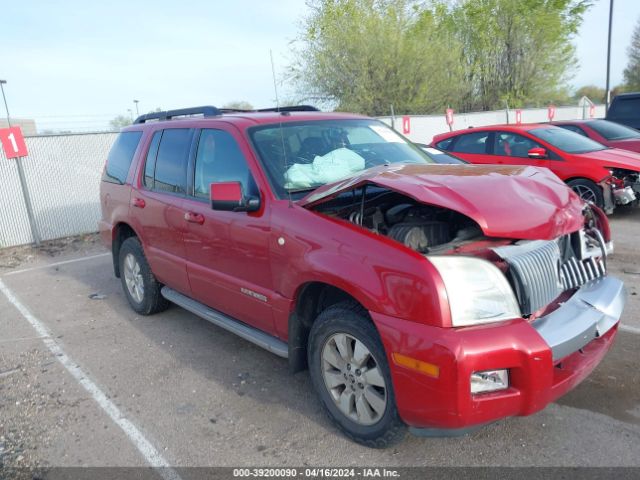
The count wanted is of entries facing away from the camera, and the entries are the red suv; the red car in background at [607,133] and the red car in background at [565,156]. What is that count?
0

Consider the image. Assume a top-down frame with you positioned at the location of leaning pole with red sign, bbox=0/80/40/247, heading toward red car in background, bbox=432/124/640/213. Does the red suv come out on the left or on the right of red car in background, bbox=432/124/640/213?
right

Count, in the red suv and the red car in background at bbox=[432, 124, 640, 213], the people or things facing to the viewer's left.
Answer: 0

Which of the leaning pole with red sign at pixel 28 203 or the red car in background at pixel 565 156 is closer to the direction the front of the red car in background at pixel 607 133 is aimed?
the red car in background

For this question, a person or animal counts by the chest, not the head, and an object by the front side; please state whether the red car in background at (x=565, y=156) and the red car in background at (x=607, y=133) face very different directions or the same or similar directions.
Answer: same or similar directions

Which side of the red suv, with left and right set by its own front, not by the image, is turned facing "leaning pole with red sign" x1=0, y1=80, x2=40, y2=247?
back

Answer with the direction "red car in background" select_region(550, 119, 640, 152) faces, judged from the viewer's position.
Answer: facing the viewer and to the right of the viewer

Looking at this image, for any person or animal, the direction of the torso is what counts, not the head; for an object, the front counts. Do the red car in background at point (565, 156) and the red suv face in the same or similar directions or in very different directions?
same or similar directions

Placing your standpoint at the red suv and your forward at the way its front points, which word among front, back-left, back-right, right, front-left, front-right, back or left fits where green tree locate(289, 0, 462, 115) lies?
back-left

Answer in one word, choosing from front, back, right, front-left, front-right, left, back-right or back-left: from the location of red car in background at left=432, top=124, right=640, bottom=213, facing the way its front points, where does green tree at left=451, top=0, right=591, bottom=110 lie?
back-left

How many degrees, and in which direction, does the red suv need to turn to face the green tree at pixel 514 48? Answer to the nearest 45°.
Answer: approximately 135° to its left

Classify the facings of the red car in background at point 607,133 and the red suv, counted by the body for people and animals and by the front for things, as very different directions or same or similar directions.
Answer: same or similar directions

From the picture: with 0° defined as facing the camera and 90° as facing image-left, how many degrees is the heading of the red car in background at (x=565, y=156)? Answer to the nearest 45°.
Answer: approximately 315°

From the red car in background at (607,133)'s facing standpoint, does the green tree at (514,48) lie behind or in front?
behind

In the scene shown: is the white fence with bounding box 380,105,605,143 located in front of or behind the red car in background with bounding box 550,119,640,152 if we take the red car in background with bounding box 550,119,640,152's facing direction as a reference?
behind
